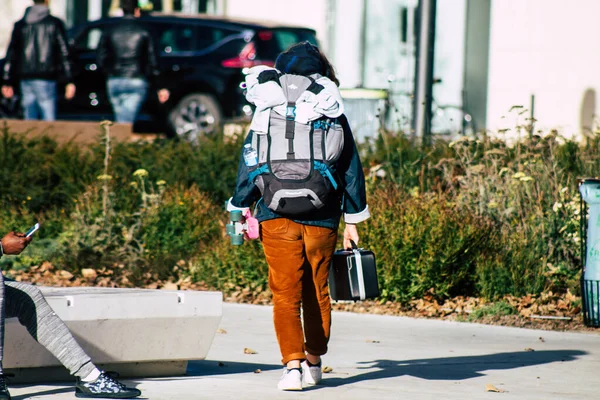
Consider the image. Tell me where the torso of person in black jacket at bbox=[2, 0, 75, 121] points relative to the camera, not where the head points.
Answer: away from the camera

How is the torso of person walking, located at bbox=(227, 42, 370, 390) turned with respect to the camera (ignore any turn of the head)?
away from the camera

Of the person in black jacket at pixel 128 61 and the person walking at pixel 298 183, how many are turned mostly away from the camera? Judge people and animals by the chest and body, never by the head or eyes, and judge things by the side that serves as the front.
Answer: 2

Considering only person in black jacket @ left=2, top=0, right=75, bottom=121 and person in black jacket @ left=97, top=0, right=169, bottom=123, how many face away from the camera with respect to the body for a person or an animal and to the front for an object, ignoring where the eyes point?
2

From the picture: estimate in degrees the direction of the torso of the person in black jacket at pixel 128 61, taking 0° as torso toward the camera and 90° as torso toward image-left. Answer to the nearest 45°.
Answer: approximately 180°

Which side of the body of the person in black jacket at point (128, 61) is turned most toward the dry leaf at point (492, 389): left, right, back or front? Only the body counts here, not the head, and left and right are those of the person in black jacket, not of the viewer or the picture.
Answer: back

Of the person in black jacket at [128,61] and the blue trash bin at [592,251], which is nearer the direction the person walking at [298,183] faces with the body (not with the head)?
the person in black jacket

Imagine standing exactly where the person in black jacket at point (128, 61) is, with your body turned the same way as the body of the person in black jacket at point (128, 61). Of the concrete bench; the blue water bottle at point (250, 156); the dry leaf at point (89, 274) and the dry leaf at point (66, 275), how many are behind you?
4

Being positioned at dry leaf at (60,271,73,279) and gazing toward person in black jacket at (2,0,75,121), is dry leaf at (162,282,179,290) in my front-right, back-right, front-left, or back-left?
back-right
